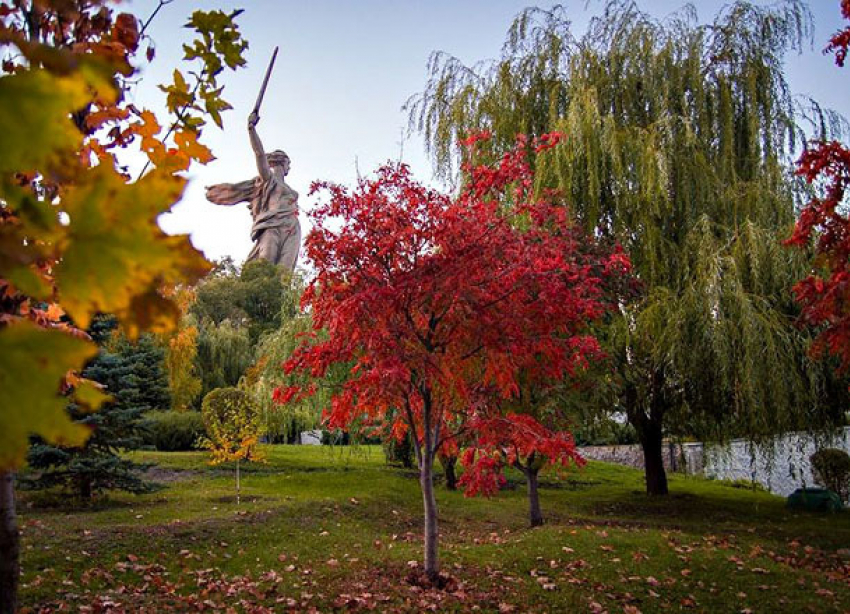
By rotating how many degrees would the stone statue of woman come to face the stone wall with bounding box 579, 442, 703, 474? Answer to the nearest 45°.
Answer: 0° — it already faces it

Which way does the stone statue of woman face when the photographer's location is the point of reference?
facing the viewer and to the right of the viewer

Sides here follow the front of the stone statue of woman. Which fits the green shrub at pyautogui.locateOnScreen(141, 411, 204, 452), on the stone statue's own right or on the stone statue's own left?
on the stone statue's own right

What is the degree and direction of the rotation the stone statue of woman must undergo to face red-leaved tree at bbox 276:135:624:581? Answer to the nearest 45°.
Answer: approximately 45° to its right

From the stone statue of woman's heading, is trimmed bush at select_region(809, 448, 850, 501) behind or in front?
in front
